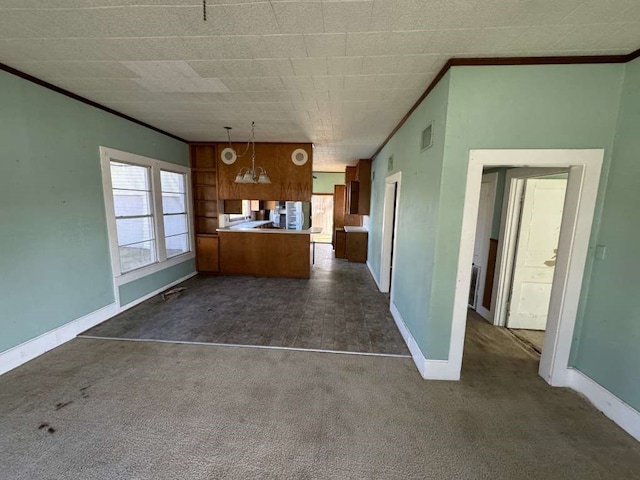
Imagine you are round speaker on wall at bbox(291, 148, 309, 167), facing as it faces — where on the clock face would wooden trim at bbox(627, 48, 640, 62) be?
The wooden trim is roughly at 11 o'clock from the round speaker on wall.

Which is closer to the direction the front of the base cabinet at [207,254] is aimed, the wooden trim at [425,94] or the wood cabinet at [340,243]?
the wooden trim

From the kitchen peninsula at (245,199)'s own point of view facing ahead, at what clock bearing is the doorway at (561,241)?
The doorway is roughly at 11 o'clock from the kitchen peninsula.

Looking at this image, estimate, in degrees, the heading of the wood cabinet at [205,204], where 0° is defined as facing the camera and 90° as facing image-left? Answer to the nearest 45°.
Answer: approximately 0°
